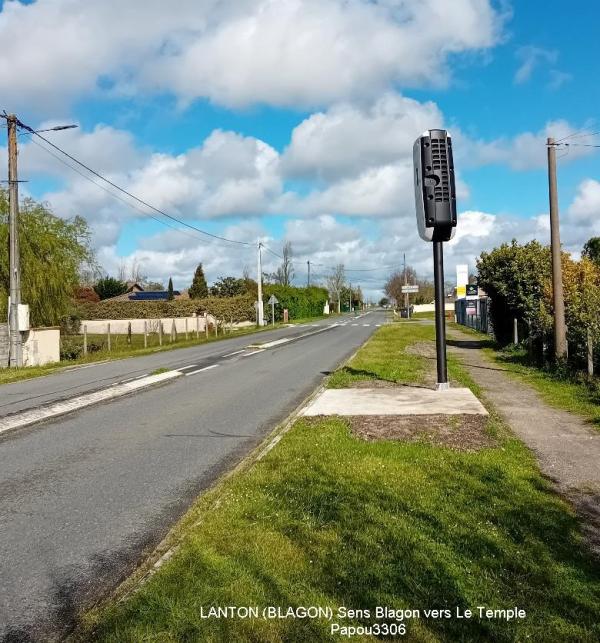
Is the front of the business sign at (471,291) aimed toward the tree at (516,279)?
yes

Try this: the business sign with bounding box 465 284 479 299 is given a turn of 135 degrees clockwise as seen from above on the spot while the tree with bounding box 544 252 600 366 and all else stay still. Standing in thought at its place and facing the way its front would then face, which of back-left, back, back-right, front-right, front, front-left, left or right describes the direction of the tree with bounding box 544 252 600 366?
back-left

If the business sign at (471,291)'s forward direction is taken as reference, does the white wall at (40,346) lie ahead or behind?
ahead

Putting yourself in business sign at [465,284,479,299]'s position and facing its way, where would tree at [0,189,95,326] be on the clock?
The tree is roughly at 2 o'clock from the business sign.

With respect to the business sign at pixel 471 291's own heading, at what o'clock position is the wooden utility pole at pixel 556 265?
The wooden utility pole is roughly at 12 o'clock from the business sign.

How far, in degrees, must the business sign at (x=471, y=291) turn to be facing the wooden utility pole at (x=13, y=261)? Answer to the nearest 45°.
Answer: approximately 45° to its right

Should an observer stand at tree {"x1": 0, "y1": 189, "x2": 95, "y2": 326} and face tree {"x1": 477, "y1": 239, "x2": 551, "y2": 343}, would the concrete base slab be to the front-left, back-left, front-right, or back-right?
front-right

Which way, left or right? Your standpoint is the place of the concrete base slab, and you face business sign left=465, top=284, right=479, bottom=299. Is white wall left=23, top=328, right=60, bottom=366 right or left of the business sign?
left

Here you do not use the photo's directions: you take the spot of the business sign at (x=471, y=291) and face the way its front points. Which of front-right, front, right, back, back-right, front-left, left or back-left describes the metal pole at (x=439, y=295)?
front

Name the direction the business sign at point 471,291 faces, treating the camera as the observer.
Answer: facing the viewer

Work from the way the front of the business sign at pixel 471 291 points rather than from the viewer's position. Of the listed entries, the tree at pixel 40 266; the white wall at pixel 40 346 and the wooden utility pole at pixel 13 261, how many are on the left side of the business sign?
0

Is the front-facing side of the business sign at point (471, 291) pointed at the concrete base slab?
yes
